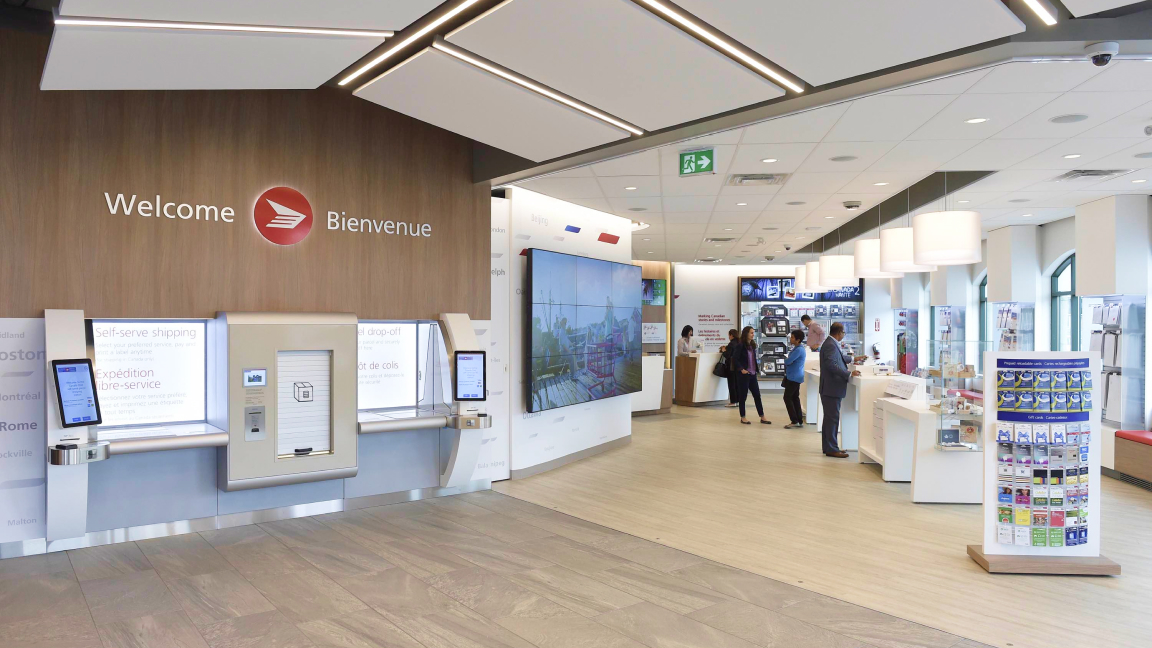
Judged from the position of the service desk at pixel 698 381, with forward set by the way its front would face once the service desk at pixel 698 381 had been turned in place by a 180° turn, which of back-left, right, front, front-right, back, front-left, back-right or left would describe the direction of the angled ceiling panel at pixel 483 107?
back-left

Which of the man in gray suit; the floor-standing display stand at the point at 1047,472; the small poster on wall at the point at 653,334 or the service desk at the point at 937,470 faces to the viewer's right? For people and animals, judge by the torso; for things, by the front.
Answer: the man in gray suit

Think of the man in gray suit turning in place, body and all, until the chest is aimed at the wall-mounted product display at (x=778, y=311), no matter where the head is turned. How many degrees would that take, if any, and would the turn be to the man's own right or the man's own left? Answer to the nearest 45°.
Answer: approximately 90° to the man's own left

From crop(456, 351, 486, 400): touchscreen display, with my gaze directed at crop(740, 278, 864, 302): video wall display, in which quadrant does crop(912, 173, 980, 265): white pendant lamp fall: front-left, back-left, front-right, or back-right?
front-right

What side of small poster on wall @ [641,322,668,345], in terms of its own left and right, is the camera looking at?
front

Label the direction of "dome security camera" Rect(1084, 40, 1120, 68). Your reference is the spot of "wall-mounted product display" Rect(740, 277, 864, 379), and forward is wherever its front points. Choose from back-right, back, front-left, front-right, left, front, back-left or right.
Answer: front

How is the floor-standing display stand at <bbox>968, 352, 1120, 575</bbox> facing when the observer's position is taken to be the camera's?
facing the viewer

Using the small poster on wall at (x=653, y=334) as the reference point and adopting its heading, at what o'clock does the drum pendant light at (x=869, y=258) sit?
The drum pendant light is roughly at 11 o'clock from the small poster on wall.

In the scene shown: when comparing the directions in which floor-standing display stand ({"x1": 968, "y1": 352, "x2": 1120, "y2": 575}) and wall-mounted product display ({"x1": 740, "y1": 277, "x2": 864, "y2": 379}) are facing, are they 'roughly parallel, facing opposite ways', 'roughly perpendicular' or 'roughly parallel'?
roughly parallel

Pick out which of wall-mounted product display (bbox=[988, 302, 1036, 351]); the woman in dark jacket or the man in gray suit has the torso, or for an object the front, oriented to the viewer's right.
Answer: the man in gray suit

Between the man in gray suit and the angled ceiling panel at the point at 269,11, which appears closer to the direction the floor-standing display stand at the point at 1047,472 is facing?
the angled ceiling panel

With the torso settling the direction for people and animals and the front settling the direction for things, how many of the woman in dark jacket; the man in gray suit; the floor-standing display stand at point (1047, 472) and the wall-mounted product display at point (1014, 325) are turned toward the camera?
2

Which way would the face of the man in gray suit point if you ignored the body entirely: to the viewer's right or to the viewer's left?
to the viewer's right

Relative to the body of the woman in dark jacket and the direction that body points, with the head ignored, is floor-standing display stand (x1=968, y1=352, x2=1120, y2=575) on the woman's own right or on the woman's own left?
on the woman's own left

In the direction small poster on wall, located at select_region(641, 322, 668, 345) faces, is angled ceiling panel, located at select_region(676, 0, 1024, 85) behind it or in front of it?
in front

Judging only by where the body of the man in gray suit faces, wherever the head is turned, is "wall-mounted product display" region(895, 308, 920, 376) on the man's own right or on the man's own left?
on the man's own left
